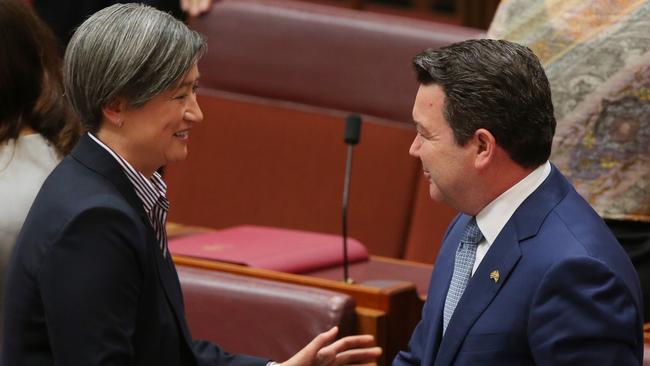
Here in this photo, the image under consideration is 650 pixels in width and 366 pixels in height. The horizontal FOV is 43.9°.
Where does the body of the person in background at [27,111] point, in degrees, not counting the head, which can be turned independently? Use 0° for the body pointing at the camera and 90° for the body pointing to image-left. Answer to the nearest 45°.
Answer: approximately 180°

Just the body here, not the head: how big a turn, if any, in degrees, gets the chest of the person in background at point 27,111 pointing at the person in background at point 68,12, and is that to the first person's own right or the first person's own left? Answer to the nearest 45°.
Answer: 0° — they already face them

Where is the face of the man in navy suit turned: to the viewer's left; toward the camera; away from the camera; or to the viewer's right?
to the viewer's left

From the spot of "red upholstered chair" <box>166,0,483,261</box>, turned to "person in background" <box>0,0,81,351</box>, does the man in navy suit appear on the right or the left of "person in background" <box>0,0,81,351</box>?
left

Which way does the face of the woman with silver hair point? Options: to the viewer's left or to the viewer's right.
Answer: to the viewer's right

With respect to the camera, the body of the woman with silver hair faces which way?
to the viewer's right

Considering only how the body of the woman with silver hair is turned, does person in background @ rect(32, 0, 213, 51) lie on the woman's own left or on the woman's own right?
on the woman's own left

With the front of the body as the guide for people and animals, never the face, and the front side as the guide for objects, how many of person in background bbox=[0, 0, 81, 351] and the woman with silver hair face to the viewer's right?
1
